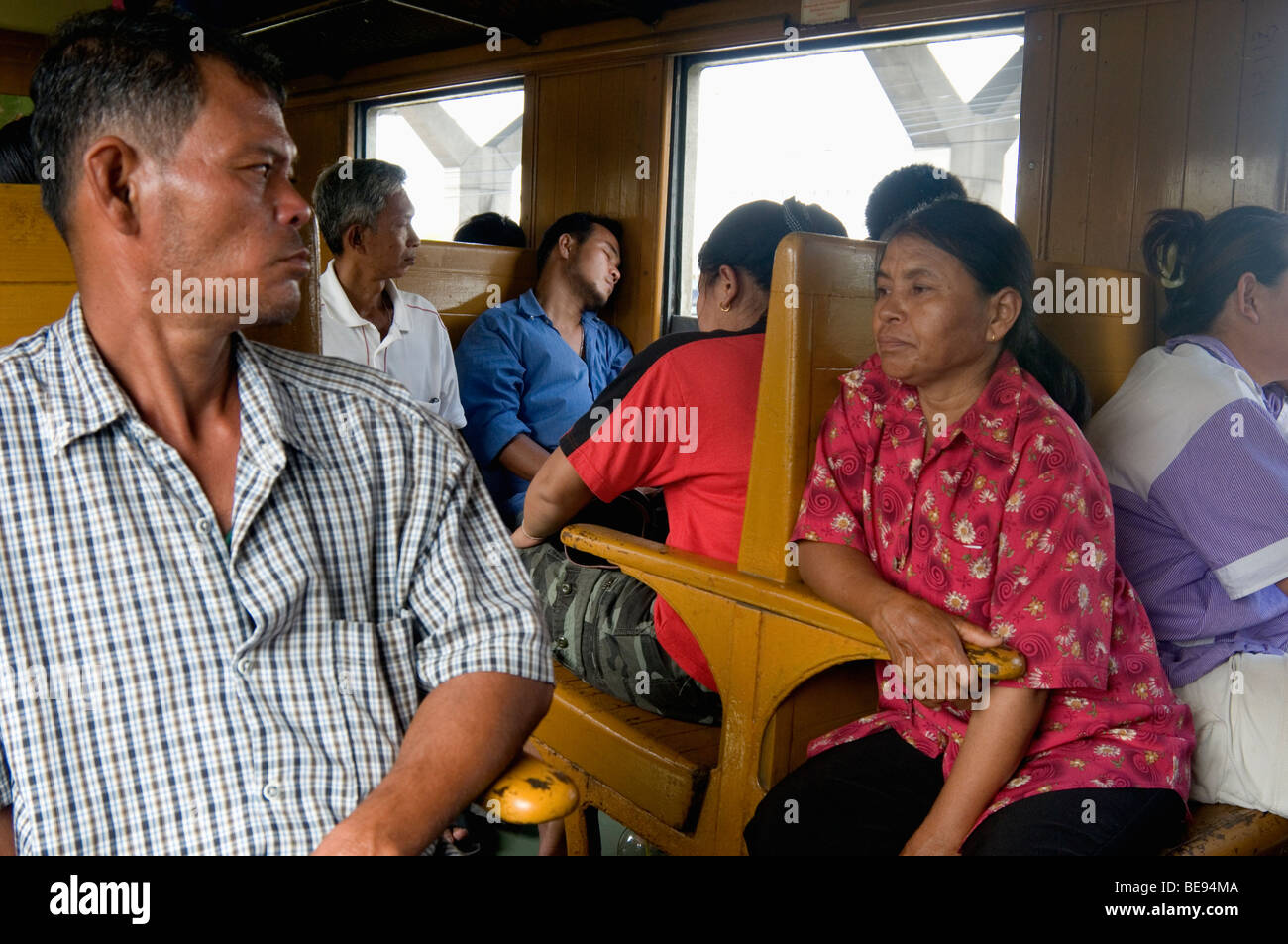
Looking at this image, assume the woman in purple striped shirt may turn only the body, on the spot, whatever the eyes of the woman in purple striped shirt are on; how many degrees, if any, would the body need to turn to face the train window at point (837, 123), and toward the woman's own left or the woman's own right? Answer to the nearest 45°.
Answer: approximately 90° to the woman's own left

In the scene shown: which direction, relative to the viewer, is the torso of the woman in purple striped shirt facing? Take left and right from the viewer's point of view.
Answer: facing away from the viewer and to the right of the viewer

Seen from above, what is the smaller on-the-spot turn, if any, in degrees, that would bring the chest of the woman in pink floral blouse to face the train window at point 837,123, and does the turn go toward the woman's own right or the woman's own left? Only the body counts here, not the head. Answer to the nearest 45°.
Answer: approximately 135° to the woman's own right

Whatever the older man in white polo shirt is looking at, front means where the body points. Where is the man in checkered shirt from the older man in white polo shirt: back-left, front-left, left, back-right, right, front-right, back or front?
front-right

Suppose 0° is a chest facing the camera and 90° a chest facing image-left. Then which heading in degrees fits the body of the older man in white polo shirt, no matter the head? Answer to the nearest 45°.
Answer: approximately 315°

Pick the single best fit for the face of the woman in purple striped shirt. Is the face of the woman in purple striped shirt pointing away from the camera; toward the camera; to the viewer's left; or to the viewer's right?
to the viewer's right

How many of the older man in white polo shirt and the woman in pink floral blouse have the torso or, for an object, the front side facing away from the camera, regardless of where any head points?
0

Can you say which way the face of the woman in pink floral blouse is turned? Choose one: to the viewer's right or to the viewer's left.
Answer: to the viewer's left

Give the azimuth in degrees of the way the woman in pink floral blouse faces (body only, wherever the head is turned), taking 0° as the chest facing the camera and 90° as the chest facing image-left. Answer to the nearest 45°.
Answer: approximately 45°

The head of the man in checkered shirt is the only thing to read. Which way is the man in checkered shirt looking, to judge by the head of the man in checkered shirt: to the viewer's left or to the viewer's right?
to the viewer's right

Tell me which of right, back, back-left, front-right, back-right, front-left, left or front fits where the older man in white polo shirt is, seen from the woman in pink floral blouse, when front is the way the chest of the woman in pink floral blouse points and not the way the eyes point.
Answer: right

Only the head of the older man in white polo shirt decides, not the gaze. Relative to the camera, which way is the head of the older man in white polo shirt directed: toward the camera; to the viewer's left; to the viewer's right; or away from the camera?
to the viewer's right
